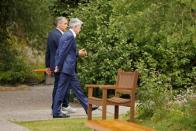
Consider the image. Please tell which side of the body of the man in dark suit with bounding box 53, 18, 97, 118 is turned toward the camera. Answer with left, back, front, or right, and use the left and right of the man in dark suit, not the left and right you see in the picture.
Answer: right
